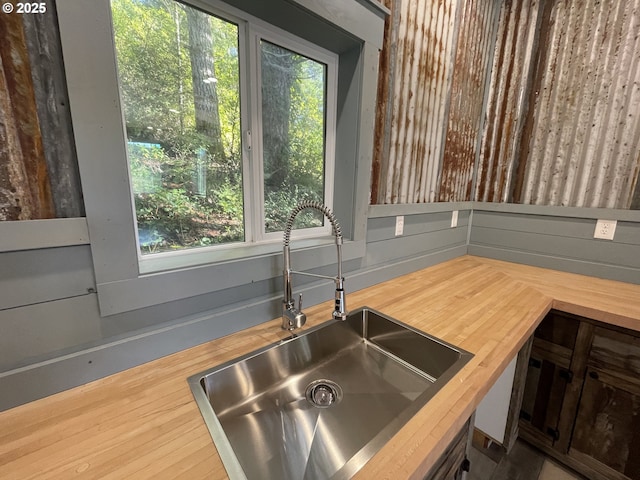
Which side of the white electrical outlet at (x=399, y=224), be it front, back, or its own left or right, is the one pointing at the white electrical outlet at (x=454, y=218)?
left

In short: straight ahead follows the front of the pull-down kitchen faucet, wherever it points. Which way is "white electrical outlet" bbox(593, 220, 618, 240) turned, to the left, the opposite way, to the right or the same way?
to the right

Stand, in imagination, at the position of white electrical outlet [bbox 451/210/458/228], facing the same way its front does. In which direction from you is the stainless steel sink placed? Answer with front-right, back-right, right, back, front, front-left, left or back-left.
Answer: front-right

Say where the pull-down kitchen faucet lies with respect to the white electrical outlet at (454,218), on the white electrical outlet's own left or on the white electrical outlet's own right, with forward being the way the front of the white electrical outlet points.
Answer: on the white electrical outlet's own right

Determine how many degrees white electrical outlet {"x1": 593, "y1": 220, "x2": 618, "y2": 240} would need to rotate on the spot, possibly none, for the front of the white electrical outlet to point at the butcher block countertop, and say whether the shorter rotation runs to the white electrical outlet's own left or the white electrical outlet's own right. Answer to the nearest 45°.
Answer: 0° — it already faces it

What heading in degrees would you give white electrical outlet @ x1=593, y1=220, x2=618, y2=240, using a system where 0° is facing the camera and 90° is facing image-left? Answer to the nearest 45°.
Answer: approximately 0°

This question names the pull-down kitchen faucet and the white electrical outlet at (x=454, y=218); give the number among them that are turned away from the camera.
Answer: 0

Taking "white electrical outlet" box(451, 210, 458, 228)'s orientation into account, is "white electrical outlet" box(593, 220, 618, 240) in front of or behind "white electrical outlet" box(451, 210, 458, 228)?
in front

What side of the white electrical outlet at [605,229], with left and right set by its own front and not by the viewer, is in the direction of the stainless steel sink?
front

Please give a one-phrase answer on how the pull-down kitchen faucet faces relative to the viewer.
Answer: facing the viewer and to the right of the viewer

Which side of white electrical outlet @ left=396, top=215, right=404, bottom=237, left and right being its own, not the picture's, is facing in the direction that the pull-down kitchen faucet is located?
right
